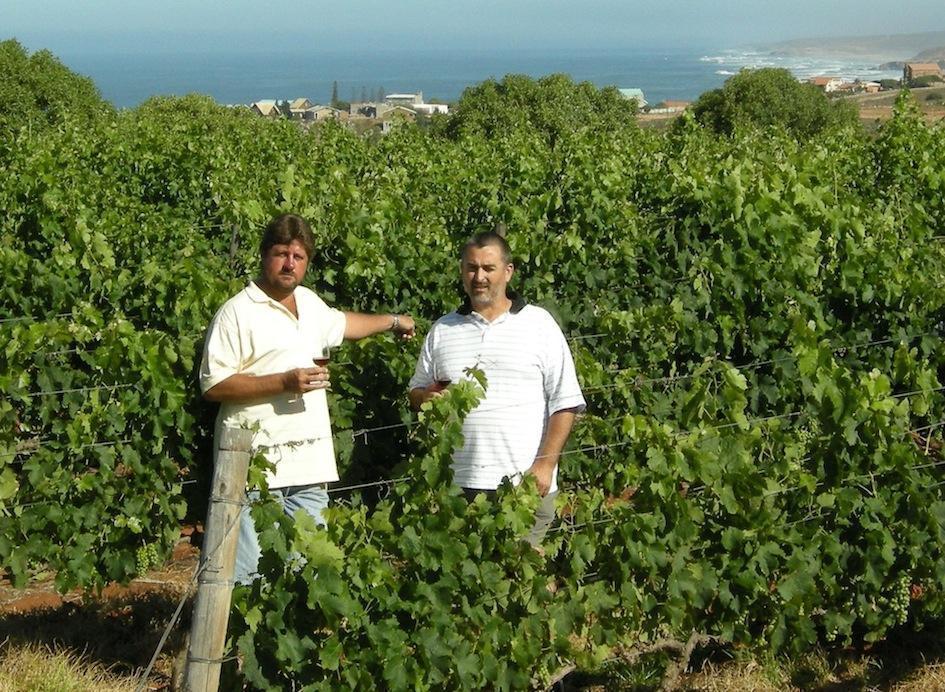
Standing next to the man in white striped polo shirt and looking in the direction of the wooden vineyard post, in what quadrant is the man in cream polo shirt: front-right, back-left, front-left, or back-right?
front-right

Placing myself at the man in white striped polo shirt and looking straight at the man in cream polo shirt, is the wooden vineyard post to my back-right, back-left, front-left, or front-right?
front-left

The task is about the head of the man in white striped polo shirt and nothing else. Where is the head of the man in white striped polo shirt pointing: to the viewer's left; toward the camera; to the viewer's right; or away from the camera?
toward the camera

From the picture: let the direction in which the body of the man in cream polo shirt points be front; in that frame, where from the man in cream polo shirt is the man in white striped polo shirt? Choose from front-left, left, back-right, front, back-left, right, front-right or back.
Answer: front-left

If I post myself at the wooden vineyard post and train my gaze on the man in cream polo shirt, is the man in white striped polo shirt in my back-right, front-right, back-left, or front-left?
front-right

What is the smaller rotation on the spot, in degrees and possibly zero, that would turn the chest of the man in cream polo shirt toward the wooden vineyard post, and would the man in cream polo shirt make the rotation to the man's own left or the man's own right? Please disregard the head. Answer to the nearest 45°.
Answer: approximately 45° to the man's own right

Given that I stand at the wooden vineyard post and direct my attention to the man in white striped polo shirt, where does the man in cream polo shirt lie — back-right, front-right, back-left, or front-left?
front-left

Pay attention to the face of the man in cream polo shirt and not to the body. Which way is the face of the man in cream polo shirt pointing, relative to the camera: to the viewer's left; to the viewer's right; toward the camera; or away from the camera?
toward the camera

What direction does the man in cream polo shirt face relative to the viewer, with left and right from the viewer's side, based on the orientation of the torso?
facing the viewer and to the right of the viewer
